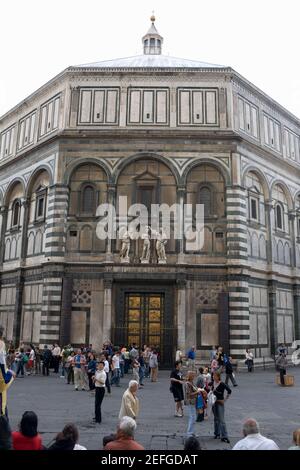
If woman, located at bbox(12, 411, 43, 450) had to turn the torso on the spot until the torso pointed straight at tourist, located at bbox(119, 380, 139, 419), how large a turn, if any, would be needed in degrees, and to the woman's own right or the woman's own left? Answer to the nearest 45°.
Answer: approximately 45° to the woman's own right

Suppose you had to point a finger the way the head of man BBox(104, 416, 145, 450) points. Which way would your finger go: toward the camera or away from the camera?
away from the camera

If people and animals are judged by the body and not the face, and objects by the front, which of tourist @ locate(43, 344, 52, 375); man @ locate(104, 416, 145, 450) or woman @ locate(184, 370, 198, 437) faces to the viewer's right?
the woman

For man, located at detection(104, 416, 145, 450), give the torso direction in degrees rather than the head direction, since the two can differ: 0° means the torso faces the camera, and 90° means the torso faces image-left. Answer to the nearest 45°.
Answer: approximately 180°

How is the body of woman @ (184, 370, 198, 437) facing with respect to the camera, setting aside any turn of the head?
to the viewer's right

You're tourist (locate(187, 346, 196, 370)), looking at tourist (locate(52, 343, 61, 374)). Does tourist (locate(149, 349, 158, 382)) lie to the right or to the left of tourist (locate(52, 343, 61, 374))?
left

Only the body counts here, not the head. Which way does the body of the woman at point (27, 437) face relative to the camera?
away from the camera

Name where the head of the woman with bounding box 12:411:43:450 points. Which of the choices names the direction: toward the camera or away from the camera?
away from the camera
